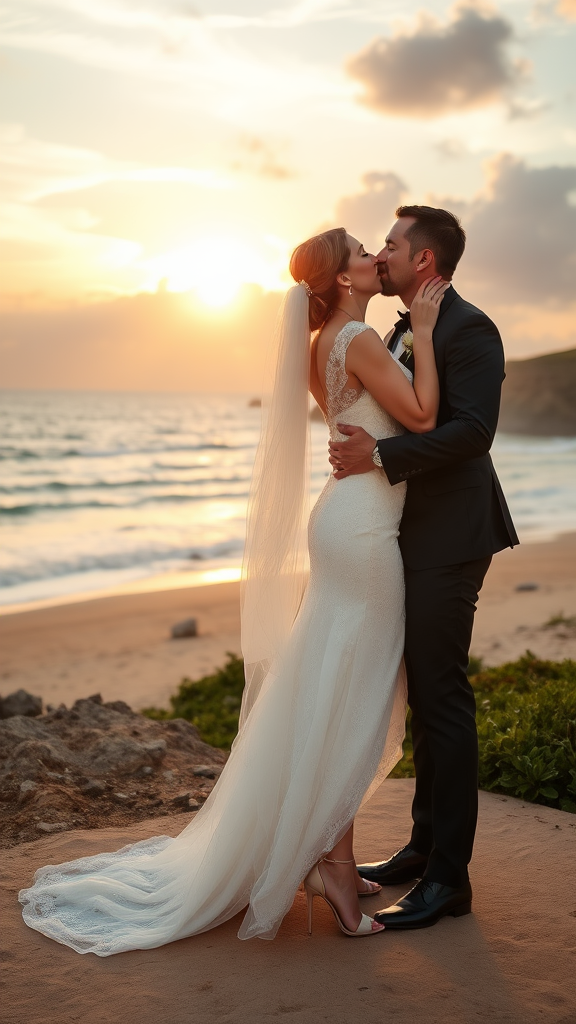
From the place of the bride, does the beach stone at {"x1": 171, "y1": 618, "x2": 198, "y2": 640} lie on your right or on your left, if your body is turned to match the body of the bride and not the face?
on your left

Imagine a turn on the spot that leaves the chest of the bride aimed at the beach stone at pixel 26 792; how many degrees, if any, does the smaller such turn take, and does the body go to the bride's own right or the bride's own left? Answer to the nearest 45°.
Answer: approximately 135° to the bride's own left

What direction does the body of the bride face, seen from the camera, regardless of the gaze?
to the viewer's right

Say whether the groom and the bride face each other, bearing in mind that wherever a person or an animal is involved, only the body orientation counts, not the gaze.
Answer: yes

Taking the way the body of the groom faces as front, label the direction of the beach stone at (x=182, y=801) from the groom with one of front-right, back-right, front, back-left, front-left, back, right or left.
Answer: front-right

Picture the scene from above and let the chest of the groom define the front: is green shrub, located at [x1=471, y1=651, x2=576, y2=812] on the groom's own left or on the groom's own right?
on the groom's own right

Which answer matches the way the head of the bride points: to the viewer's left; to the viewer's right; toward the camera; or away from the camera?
to the viewer's right

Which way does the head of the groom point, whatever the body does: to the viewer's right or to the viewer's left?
to the viewer's left

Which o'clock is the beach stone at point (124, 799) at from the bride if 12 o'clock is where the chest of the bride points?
The beach stone is roughly at 8 o'clock from the bride.

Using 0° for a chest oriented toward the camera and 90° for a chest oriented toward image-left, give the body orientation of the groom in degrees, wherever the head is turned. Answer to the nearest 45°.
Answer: approximately 90°
